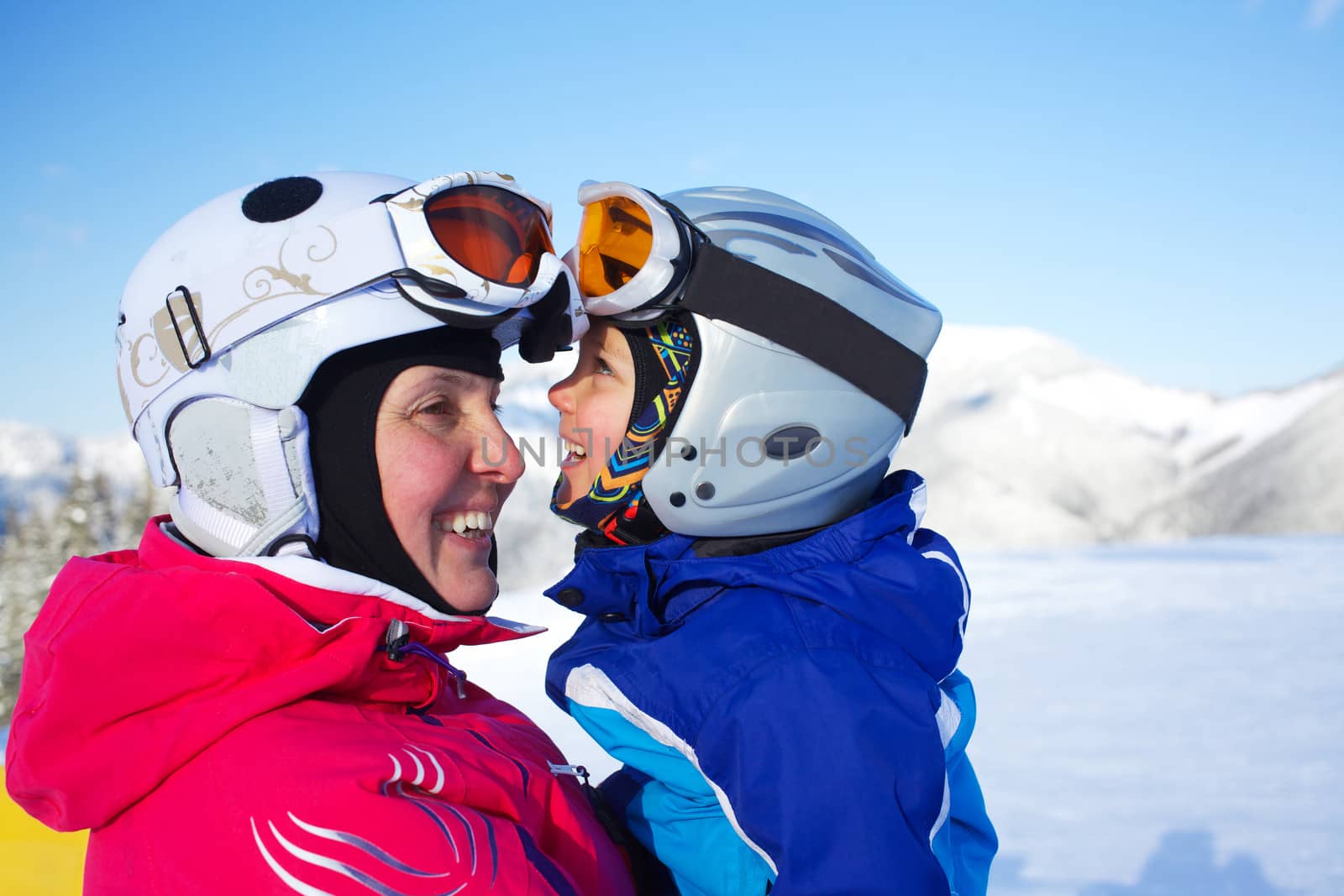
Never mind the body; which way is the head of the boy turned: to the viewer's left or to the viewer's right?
to the viewer's left

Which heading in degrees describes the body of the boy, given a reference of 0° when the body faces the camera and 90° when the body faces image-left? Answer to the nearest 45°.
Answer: approximately 90°

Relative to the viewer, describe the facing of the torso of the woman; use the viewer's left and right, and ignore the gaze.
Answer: facing to the right of the viewer
